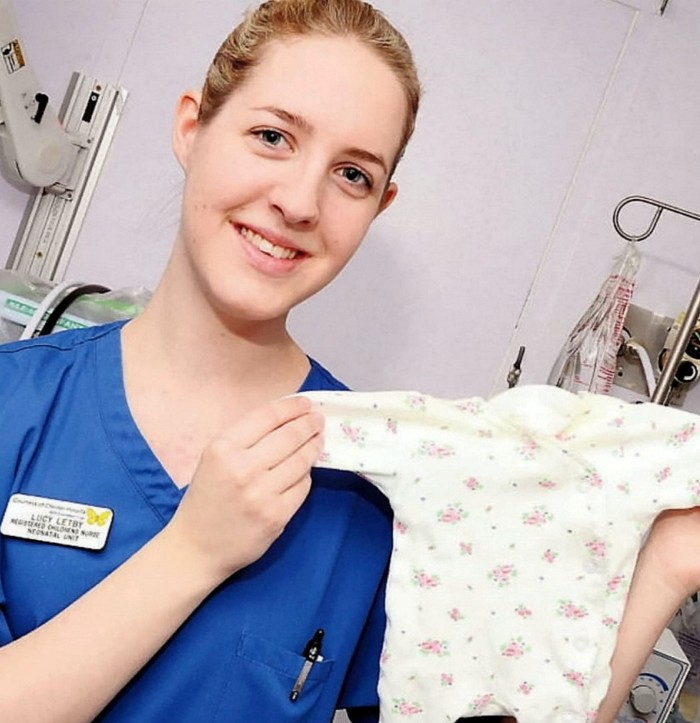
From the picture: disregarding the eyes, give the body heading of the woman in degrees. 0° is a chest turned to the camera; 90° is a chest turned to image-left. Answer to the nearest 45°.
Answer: approximately 0°

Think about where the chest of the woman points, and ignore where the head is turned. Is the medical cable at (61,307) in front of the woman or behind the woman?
behind

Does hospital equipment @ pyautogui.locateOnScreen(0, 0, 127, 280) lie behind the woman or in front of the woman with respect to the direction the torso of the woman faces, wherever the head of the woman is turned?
behind
